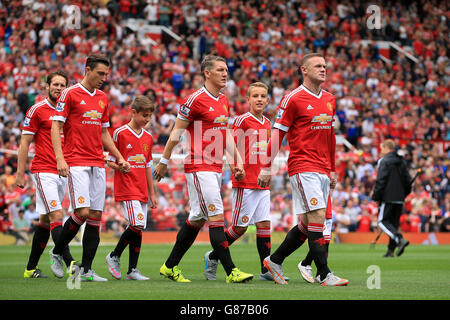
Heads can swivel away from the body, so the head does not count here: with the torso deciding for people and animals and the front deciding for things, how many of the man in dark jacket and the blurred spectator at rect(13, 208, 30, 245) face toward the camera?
1

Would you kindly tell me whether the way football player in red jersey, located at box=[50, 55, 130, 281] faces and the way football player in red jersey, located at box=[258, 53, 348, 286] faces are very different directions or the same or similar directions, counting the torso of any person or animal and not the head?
same or similar directions

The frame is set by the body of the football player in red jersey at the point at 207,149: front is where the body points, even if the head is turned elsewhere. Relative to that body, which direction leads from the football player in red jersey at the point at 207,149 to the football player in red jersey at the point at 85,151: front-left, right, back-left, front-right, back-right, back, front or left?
back-right

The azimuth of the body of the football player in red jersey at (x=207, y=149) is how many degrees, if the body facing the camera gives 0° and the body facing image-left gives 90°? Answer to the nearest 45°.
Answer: approximately 315°

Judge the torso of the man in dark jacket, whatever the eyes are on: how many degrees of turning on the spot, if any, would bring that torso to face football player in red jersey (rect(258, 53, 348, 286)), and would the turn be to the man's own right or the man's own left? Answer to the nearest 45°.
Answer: approximately 135° to the man's own left

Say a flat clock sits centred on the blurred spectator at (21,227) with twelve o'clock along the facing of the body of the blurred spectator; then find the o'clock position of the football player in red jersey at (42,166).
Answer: The football player in red jersey is roughly at 12 o'clock from the blurred spectator.

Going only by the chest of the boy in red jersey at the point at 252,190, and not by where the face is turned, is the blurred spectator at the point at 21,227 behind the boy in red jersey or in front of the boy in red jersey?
behind

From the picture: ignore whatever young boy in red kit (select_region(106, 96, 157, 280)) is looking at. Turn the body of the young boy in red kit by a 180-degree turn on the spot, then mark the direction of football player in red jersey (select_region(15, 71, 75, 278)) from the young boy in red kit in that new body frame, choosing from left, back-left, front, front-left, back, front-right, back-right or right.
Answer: front-left

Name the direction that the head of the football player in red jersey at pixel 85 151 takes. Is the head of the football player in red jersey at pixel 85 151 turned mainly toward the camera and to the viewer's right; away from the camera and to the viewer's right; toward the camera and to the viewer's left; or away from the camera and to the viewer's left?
toward the camera and to the viewer's right

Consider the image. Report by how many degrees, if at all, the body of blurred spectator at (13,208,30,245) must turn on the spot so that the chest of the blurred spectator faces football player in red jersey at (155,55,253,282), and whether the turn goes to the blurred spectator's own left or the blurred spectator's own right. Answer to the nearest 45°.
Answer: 0° — they already face them

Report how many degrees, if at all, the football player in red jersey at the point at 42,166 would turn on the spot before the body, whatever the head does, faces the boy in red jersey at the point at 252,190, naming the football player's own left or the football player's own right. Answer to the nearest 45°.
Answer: approximately 45° to the football player's own left

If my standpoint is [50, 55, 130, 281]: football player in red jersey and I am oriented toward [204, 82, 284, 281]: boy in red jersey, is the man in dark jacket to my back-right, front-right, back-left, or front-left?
front-left

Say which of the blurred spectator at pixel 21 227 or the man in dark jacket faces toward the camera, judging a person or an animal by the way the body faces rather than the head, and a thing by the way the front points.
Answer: the blurred spectator

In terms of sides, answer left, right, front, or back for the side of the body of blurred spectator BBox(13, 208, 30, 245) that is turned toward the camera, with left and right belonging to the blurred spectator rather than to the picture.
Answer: front

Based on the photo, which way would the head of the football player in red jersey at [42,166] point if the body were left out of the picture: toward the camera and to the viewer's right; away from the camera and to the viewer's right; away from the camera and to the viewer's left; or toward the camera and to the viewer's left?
toward the camera and to the viewer's right

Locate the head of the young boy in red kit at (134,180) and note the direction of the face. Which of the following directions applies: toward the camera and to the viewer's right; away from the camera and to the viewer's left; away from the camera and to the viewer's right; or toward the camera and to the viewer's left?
toward the camera and to the viewer's right
